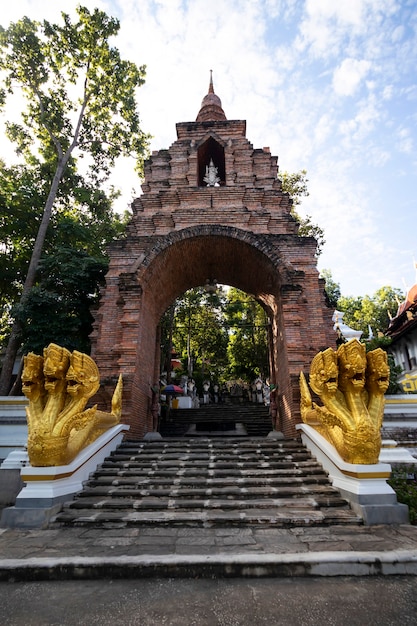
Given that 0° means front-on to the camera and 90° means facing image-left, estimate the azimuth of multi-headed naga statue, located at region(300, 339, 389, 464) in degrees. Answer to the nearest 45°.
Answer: approximately 315°

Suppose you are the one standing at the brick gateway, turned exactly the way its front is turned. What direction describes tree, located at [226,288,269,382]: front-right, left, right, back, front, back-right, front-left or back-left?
back

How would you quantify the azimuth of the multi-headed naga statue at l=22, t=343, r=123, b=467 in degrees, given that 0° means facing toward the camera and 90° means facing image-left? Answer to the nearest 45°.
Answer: approximately 45°

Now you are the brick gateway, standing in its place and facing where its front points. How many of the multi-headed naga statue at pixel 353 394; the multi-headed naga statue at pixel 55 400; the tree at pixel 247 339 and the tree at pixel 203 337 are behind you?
2

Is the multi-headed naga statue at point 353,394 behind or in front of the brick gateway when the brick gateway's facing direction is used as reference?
in front

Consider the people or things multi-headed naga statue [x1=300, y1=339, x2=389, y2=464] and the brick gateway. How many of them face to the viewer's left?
0

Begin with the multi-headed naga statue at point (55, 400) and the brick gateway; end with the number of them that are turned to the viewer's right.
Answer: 0

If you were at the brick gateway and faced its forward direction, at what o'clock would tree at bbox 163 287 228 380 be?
The tree is roughly at 6 o'clock from the brick gateway.
